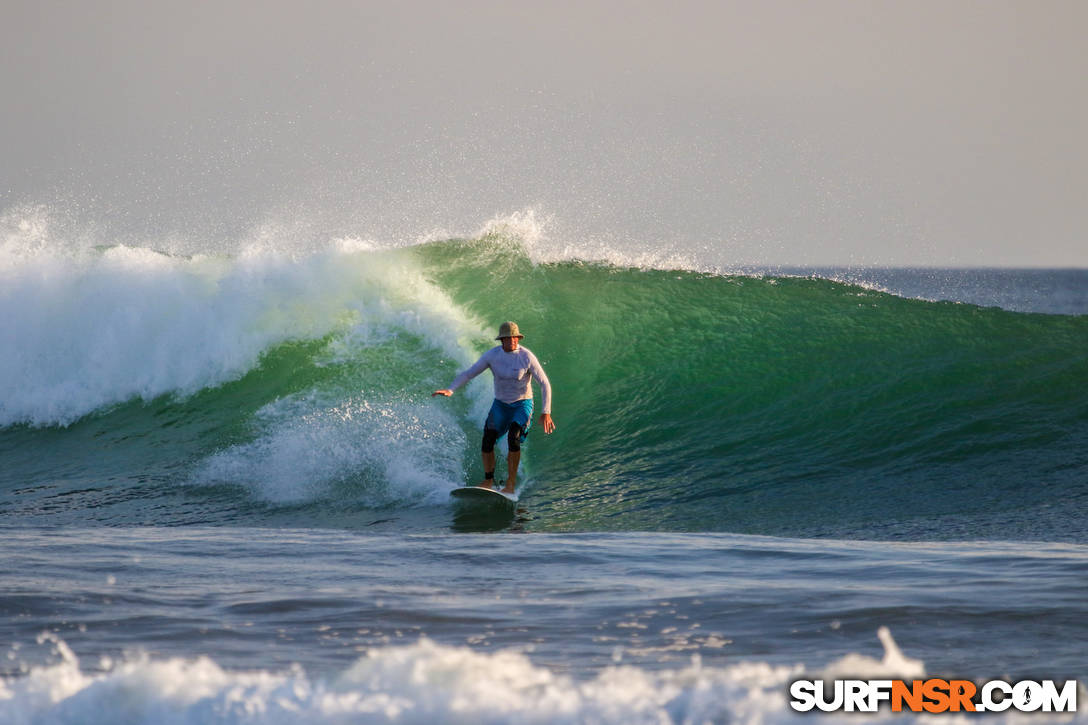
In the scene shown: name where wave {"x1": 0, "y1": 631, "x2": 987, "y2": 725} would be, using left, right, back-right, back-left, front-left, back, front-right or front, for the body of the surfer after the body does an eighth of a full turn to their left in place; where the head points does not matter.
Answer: front-right

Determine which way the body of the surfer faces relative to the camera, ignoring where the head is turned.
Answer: toward the camera
